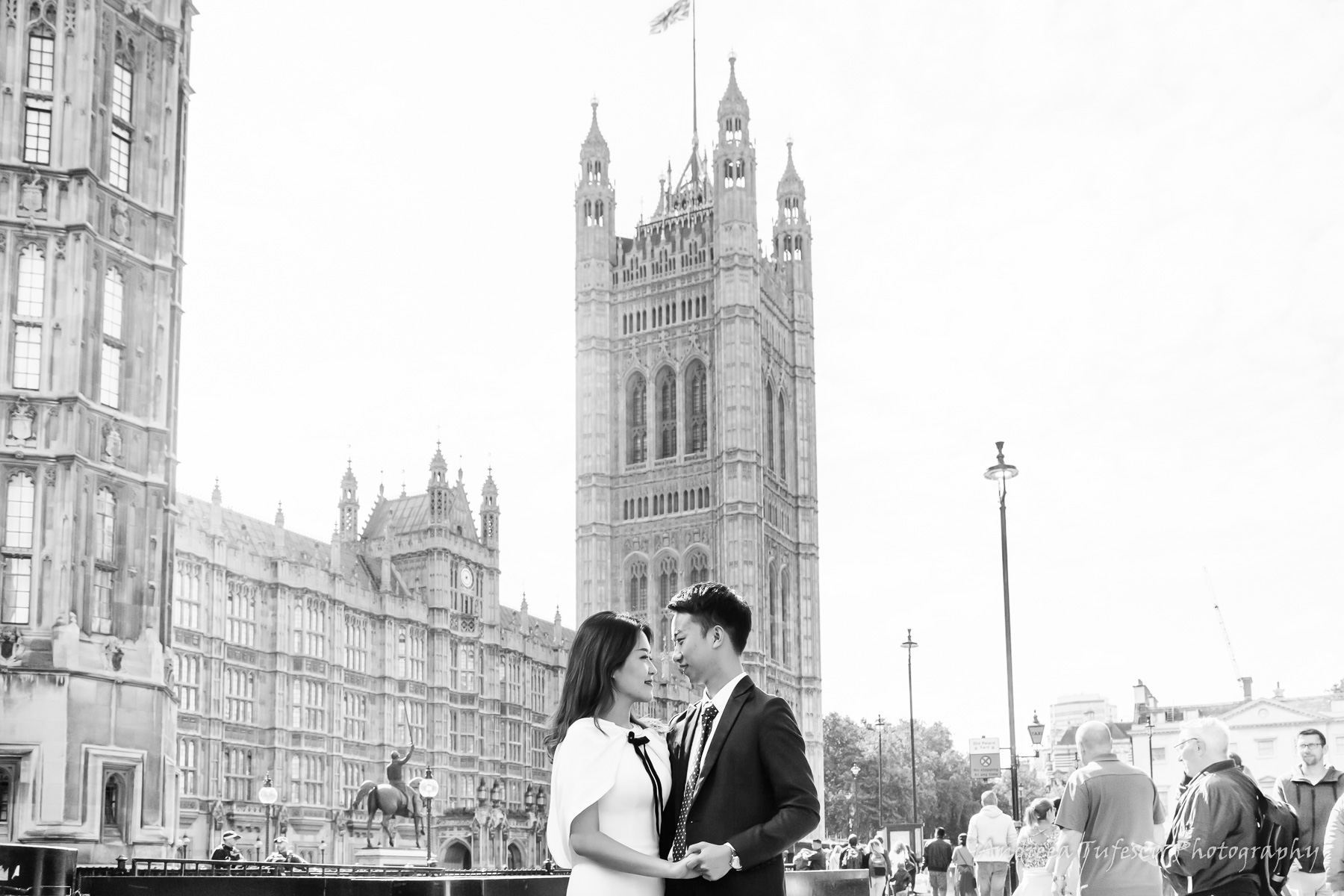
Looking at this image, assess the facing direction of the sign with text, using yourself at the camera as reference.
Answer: facing the viewer

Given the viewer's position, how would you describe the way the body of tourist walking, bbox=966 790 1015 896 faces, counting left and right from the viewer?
facing away from the viewer

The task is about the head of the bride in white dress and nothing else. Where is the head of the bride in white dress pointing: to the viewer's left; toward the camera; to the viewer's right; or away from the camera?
to the viewer's right

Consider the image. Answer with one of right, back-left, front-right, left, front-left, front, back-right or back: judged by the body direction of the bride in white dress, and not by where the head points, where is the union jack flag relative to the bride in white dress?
back-left

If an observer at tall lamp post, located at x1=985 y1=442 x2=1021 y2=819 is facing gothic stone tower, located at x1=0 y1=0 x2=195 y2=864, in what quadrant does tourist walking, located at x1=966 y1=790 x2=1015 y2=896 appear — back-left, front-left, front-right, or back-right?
front-left

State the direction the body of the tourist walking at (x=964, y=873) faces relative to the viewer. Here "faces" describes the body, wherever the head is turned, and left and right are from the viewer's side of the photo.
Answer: facing away from the viewer

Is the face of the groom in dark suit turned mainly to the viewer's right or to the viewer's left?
to the viewer's left

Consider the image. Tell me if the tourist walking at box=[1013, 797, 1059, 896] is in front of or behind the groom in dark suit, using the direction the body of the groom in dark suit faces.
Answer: behind

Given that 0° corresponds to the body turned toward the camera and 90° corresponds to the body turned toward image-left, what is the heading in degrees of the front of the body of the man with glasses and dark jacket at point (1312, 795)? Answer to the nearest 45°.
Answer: approximately 0°
